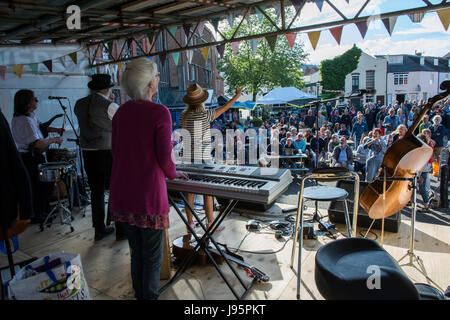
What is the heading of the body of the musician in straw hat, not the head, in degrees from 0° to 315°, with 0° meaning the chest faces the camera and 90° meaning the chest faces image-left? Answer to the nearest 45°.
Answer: approximately 180°

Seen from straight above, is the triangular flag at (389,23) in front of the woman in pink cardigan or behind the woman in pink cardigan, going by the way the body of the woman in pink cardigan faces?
in front

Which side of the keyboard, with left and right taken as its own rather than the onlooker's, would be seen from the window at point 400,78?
back

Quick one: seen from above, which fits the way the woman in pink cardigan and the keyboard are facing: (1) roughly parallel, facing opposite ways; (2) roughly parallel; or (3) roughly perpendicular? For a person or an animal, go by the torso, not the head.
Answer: roughly parallel, facing opposite ways

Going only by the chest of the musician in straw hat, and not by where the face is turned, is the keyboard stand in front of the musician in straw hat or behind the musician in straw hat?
behind

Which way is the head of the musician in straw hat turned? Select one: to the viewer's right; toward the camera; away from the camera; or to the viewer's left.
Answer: away from the camera

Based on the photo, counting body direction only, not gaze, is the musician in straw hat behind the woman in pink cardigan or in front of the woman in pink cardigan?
in front

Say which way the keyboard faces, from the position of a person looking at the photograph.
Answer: facing the viewer and to the left of the viewer

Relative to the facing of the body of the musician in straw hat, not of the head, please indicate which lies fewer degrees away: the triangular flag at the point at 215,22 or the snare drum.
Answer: the triangular flag

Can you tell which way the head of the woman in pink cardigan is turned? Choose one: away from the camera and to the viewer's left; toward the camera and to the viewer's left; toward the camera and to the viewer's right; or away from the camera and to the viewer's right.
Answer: away from the camera and to the viewer's right

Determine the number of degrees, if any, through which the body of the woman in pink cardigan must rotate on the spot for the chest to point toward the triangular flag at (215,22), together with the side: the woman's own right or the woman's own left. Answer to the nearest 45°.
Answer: approximately 45° to the woman's own left

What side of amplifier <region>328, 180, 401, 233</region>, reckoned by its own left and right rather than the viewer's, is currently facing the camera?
front

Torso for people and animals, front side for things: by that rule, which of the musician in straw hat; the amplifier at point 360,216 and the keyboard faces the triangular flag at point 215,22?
the musician in straw hat

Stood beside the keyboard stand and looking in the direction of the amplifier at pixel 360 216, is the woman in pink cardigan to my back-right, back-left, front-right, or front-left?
back-right

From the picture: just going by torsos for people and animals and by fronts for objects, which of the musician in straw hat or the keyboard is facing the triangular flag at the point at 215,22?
the musician in straw hat

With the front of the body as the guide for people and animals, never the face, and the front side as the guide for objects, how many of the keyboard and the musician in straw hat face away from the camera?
1
